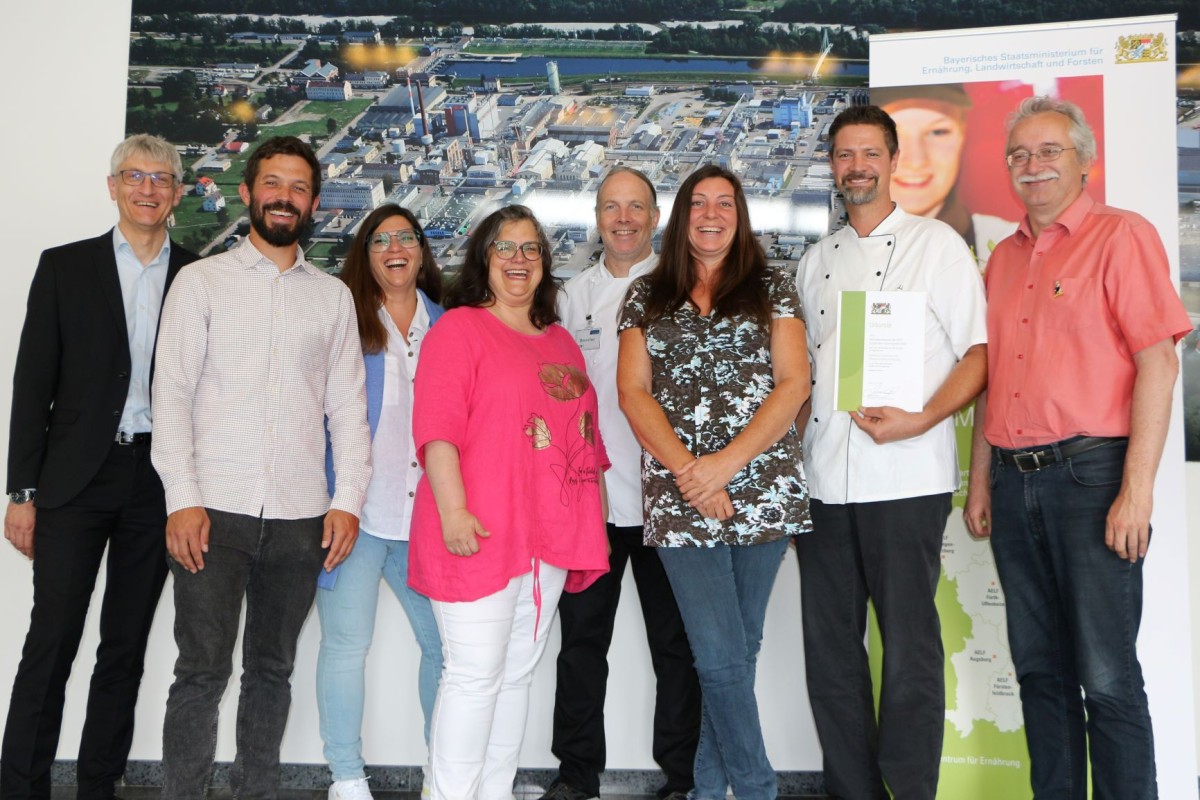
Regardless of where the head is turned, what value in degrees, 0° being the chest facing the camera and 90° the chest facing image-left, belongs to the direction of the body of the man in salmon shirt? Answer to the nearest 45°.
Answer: approximately 45°

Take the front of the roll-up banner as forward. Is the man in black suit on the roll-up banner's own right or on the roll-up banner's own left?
on the roll-up banner's own right

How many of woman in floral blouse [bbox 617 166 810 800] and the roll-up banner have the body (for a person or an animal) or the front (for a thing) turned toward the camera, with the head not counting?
2

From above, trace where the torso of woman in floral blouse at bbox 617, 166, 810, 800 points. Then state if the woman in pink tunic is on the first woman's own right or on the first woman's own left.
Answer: on the first woman's own right

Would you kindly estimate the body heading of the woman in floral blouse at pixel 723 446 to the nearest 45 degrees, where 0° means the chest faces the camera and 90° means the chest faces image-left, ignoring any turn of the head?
approximately 0°
